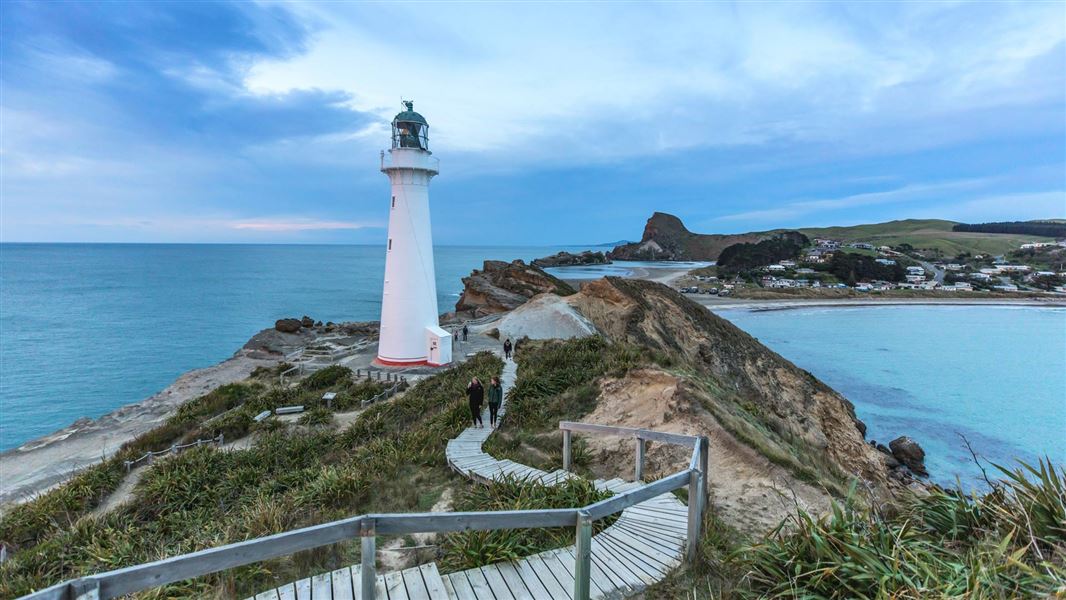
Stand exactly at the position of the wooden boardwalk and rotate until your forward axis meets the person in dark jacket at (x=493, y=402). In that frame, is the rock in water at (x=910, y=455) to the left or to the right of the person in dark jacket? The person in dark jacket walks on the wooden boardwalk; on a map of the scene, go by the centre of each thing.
right

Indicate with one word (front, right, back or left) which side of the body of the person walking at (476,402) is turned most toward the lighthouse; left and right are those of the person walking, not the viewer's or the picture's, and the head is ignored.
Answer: back

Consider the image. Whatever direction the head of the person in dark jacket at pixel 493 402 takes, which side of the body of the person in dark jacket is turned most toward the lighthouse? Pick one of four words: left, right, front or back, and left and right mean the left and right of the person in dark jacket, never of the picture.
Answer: back

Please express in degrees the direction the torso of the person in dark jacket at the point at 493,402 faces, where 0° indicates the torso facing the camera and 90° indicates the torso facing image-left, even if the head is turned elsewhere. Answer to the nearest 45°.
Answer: approximately 0°

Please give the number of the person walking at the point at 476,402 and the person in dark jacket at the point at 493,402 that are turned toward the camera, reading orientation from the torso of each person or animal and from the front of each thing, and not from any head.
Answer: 2

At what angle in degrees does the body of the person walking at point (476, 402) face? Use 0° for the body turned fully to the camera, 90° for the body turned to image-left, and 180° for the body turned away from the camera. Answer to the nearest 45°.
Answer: approximately 0°

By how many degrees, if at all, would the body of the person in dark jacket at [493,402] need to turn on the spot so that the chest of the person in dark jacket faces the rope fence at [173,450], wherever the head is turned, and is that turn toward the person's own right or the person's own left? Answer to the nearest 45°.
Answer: approximately 135° to the person's own right
